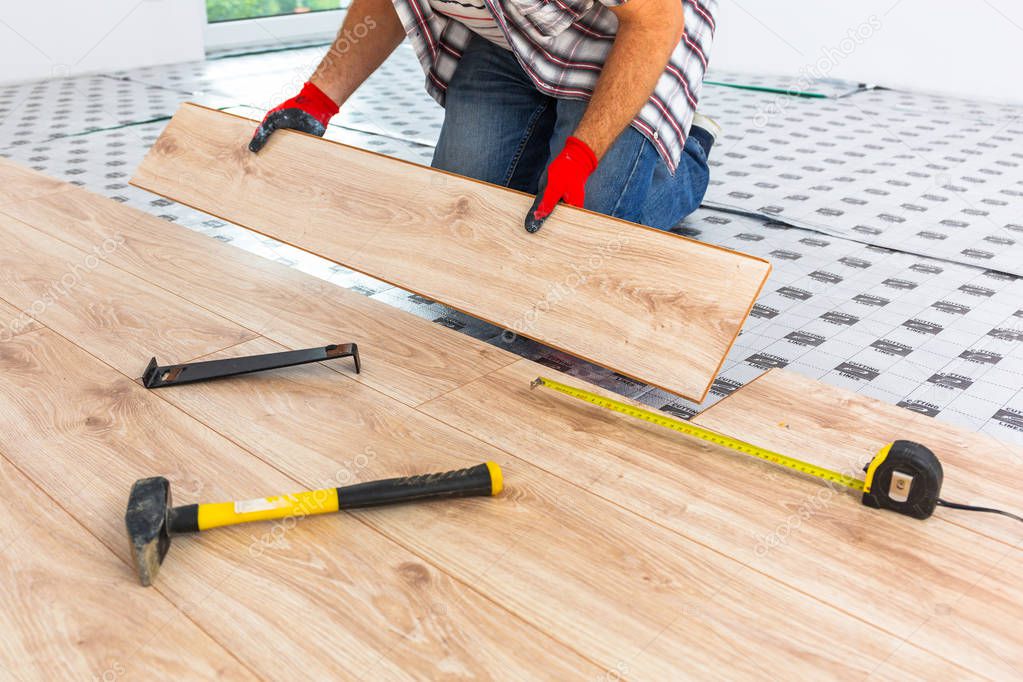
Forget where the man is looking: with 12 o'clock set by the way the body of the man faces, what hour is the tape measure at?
The tape measure is roughly at 10 o'clock from the man.

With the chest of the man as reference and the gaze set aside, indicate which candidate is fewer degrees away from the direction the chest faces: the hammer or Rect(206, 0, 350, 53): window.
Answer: the hammer

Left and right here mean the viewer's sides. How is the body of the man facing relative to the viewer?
facing the viewer and to the left of the viewer

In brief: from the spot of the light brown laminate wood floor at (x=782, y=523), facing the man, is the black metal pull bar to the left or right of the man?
left

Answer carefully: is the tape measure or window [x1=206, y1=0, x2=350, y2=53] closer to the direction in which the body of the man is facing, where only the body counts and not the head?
the tape measure

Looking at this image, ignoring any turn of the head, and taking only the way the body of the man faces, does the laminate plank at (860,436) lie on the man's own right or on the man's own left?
on the man's own left

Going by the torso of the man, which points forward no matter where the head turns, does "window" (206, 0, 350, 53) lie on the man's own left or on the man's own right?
on the man's own right

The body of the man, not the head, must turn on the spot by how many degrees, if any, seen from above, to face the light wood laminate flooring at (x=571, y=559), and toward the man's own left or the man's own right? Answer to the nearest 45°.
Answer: approximately 45° to the man's own left

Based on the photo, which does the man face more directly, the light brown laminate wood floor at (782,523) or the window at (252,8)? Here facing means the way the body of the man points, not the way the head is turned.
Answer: the light brown laminate wood floor

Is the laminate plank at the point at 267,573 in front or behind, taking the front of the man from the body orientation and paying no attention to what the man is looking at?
in front
